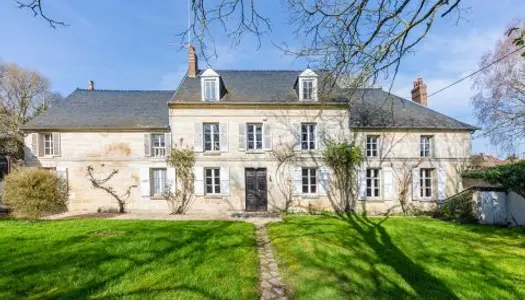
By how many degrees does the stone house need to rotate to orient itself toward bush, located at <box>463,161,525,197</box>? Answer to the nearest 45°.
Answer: approximately 45° to its left

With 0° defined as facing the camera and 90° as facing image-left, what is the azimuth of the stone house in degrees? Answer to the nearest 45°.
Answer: approximately 0°
